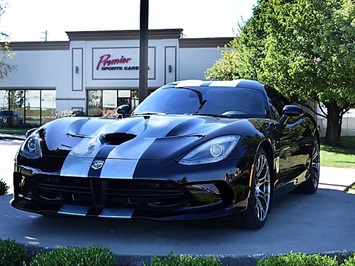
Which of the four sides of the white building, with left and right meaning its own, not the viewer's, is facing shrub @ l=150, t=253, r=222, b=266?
front

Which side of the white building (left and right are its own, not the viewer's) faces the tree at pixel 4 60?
right

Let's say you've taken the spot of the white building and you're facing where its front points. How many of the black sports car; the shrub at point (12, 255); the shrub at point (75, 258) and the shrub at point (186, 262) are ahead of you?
4

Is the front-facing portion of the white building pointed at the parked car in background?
no

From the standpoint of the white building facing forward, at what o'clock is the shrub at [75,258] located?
The shrub is roughly at 12 o'clock from the white building.

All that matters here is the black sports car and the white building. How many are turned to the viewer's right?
0

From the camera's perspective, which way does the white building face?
toward the camera

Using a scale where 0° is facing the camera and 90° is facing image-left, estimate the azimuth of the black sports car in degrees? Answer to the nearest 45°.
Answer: approximately 45°

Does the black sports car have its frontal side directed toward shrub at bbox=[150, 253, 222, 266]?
no

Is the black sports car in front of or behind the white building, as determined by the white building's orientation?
in front

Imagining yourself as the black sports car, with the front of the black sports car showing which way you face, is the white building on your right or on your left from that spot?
on your right

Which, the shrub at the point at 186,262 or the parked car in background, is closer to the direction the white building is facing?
the shrub

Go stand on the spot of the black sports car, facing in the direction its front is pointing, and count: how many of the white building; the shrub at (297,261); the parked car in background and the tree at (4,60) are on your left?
1

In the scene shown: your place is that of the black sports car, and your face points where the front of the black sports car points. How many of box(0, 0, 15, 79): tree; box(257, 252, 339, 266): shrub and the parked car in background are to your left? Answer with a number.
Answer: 1

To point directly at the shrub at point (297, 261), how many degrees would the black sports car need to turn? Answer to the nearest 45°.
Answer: approximately 90° to its left
